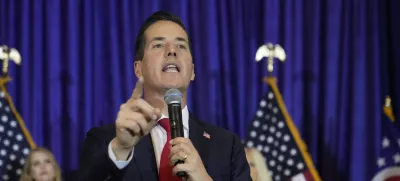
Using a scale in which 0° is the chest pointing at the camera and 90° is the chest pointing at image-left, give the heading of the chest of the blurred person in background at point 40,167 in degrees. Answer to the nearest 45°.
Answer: approximately 0°

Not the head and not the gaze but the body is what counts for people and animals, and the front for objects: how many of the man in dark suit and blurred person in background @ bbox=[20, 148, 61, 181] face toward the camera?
2

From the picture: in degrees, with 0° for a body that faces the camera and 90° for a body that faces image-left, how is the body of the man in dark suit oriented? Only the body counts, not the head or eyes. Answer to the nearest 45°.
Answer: approximately 0°

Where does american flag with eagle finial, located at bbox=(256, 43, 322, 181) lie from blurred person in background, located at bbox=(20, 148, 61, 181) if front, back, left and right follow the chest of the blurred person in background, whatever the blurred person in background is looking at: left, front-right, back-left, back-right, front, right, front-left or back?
left

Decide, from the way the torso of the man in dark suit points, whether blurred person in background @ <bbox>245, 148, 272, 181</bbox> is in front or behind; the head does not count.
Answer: behind
